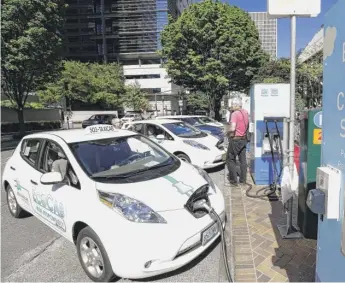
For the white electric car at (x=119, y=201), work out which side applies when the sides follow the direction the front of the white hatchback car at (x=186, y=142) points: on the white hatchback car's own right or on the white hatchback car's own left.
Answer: on the white hatchback car's own right

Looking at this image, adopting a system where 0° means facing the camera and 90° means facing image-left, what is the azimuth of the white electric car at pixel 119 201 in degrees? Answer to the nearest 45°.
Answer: approximately 315°

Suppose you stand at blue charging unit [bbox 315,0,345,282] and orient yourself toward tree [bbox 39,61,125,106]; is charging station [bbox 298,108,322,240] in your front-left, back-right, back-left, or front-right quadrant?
front-right

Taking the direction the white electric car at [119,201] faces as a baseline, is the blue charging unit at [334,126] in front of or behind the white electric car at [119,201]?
in front

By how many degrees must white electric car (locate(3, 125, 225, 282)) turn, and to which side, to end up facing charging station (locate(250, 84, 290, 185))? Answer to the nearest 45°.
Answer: approximately 90° to its left

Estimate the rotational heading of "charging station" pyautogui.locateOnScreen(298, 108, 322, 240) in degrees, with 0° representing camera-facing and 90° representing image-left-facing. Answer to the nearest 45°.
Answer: approximately 45°

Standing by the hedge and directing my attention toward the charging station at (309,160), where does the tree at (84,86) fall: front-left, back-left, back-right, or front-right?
back-left

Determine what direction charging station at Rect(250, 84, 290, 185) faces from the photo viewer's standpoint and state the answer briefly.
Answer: facing the viewer

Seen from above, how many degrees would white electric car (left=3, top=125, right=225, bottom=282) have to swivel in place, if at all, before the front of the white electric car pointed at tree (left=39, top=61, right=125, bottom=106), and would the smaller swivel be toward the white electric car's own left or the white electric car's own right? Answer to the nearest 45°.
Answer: approximately 135° to the white electric car's own left

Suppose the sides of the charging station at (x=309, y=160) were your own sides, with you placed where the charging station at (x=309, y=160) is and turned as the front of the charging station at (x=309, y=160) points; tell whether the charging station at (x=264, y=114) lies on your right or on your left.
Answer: on your right

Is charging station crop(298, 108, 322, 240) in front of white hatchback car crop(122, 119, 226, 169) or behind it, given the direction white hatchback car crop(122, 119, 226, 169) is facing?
in front

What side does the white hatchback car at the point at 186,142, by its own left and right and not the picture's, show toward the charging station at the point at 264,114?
front

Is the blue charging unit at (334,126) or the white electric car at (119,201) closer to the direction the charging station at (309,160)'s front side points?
the white electric car

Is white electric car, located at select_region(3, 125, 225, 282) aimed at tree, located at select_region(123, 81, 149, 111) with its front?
no

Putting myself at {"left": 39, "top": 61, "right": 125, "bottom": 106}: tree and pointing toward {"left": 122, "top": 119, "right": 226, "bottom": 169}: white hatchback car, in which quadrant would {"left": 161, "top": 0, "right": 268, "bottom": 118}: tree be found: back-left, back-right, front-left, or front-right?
front-left
